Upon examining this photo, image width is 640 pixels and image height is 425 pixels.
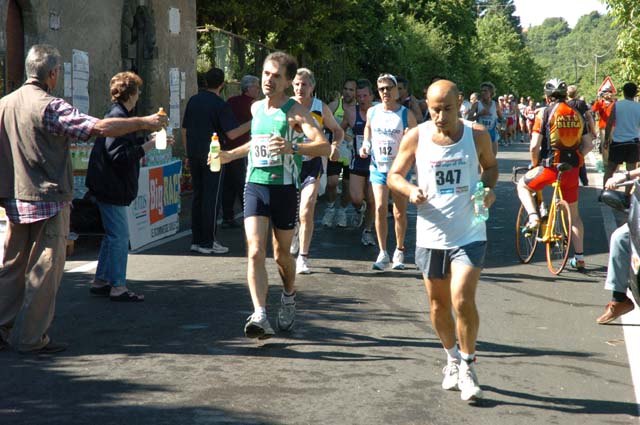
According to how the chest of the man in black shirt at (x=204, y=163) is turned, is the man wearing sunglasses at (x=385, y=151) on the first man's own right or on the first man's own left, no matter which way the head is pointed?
on the first man's own right

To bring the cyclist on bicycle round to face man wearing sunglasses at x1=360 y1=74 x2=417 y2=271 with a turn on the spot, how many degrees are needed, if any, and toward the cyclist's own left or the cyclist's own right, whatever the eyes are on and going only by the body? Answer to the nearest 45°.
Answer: approximately 45° to the cyclist's own left

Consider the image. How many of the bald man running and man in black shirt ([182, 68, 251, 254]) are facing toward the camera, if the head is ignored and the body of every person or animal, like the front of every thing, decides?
1

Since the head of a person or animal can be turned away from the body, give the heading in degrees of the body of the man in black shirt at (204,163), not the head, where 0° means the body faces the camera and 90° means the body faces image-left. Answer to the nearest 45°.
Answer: approximately 225°

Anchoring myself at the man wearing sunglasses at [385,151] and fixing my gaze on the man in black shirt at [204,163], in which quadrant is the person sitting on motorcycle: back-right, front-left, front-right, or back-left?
back-left

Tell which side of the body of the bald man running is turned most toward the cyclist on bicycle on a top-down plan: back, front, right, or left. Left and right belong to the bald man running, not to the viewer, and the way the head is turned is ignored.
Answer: back

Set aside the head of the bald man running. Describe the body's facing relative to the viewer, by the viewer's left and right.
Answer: facing the viewer

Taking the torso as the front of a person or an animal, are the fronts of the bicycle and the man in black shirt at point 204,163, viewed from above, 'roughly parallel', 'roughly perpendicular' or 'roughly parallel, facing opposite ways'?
roughly perpendicular

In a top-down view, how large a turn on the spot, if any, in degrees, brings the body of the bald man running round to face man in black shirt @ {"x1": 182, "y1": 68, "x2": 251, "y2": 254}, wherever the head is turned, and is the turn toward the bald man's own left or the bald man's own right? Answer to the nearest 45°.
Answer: approximately 135° to the bald man's own right

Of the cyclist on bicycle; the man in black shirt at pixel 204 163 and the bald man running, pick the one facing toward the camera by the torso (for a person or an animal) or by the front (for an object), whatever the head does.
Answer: the bald man running

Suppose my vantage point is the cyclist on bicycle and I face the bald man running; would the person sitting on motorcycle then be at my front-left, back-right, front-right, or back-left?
front-left

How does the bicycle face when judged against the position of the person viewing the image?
facing away from the viewer and to the left of the viewer
